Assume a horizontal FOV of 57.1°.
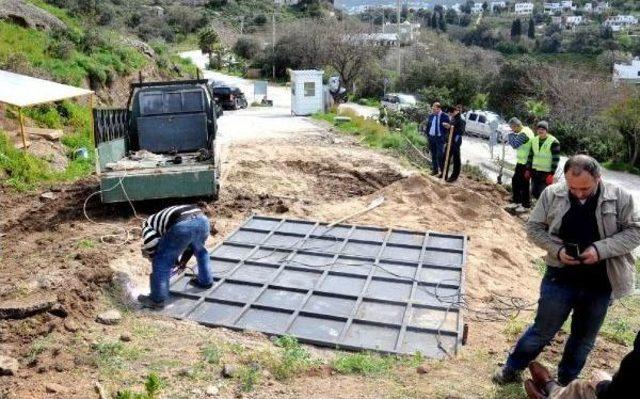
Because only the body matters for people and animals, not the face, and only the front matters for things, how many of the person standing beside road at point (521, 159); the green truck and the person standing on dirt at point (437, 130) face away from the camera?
1

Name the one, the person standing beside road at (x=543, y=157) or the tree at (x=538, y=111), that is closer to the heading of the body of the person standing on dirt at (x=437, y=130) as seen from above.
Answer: the person standing beside road

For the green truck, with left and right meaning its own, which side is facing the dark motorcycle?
front

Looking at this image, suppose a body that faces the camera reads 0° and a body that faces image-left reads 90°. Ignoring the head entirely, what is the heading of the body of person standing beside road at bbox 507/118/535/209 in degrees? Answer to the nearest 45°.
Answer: approximately 45°

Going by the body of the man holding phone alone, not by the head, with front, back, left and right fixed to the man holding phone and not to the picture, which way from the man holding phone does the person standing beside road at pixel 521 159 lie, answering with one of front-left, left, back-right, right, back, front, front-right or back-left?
back

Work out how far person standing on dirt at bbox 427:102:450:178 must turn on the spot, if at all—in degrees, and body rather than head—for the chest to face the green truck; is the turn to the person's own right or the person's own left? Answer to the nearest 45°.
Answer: approximately 45° to the person's own right

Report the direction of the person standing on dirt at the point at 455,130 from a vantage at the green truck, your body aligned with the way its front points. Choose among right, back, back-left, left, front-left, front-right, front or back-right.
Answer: right

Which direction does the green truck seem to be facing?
away from the camera

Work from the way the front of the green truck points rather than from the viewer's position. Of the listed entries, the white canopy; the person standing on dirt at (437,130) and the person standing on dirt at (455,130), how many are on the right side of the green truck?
2

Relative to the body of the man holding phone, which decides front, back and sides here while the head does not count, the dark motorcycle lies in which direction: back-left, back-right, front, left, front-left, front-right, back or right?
back-right

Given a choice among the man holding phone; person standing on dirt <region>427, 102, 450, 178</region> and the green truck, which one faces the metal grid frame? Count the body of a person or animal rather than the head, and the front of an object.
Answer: the person standing on dirt

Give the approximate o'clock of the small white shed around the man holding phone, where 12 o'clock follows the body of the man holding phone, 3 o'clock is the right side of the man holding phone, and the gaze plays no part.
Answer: The small white shed is roughly at 5 o'clock from the man holding phone.

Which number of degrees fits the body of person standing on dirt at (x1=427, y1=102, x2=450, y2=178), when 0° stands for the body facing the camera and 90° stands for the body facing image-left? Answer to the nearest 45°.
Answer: approximately 0°

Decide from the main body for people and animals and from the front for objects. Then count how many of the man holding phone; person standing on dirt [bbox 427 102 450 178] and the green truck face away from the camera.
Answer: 1

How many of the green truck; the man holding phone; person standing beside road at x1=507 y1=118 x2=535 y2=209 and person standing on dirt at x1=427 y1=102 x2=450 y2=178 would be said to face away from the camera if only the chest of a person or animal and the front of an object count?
1
